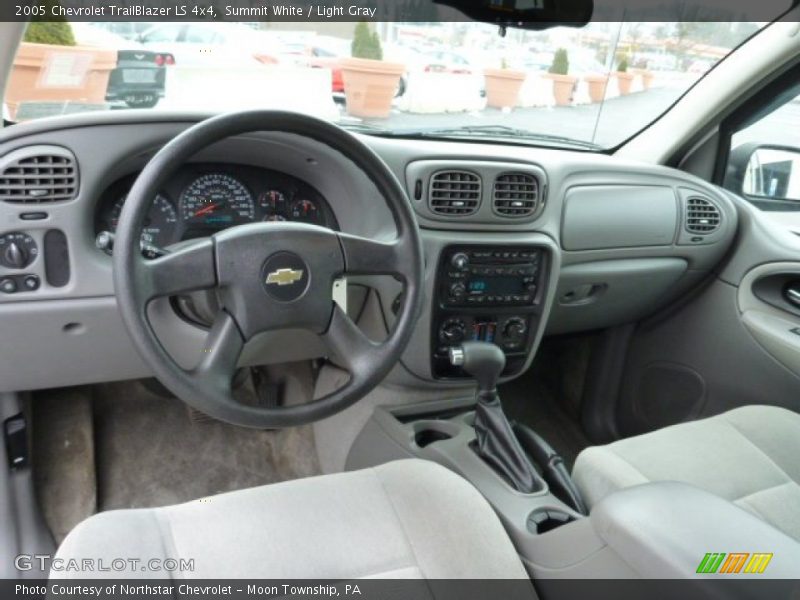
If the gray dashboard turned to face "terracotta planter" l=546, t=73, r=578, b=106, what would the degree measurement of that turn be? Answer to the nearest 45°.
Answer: approximately 135° to its left

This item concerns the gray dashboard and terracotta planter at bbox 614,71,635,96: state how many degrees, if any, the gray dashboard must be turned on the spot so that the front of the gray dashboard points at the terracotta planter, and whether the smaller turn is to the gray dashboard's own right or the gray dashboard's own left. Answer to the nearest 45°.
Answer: approximately 135° to the gray dashboard's own left

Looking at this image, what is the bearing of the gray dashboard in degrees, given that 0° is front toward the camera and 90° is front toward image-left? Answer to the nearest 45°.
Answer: approximately 0°
